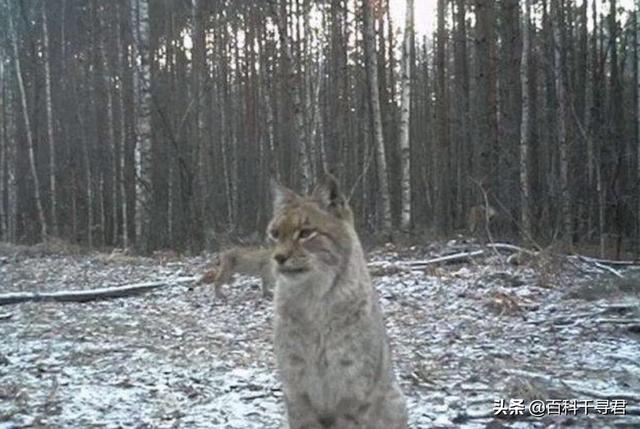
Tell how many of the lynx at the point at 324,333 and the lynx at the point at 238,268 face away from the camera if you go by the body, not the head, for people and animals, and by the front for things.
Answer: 0

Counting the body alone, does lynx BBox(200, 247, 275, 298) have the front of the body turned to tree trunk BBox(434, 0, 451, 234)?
no

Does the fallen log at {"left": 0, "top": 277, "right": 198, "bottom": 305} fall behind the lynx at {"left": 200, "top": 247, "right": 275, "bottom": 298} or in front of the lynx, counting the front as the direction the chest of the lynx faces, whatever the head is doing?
in front

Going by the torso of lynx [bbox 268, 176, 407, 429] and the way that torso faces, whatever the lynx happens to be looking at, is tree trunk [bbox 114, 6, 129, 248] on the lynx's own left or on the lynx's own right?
on the lynx's own right

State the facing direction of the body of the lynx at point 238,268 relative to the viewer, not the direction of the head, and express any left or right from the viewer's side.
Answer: facing to the left of the viewer

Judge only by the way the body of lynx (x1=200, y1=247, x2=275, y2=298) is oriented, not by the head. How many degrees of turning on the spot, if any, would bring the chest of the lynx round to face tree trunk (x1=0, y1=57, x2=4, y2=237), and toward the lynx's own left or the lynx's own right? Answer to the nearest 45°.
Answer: approximately 45° to the lynx's own right

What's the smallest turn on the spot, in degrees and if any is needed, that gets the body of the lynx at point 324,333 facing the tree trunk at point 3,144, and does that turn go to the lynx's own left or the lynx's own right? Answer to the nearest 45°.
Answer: approximately 90° to the lynx's own right

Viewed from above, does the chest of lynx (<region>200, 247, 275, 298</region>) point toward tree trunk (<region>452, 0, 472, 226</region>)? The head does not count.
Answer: no
